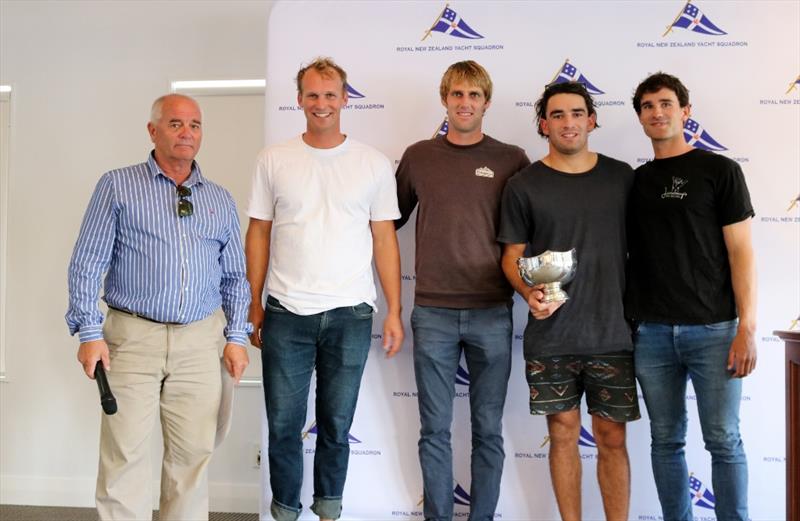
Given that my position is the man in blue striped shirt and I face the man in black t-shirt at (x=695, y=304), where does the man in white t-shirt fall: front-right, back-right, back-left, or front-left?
front-left

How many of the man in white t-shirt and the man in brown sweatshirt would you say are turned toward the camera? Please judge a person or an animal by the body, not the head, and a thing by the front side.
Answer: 2

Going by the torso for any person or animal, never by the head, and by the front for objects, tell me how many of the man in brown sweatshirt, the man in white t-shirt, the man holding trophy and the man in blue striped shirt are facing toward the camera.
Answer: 4

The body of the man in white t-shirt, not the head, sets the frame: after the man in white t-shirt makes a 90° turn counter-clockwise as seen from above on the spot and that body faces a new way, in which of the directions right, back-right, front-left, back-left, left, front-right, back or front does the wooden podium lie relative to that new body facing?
front-right

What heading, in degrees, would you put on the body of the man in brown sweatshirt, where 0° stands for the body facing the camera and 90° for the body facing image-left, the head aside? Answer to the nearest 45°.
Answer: approximately 0°

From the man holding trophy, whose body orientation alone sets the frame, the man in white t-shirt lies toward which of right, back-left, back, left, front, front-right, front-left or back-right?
right

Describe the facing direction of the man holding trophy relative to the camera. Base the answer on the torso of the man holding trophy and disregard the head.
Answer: toward the camera

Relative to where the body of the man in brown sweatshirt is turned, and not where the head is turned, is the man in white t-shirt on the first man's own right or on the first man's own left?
on the first man's own right

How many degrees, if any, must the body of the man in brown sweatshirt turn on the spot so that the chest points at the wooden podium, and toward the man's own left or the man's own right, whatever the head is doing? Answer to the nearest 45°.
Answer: approximately 45° to the man's own left

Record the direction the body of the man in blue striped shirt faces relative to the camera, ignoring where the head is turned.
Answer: toward the camera
